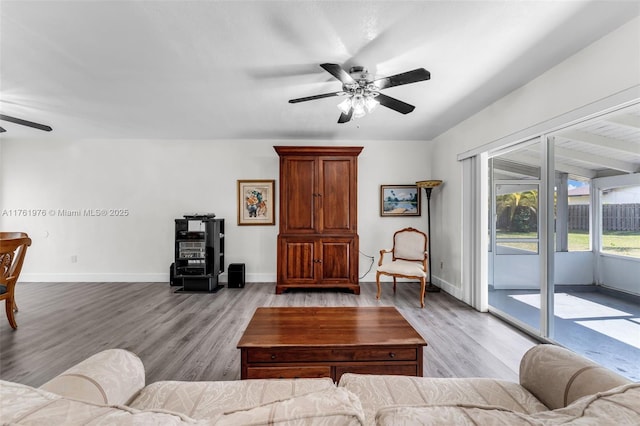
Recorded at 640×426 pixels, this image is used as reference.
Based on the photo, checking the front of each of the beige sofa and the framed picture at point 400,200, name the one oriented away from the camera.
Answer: the beige sofa

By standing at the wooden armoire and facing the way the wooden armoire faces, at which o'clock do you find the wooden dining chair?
The wooden dining chair is roughly at 2 o'clock from the wooden armoire.

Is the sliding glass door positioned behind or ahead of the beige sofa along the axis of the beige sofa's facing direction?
ahead

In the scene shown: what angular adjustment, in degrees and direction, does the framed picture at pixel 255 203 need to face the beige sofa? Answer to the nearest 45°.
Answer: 0° — it already faces it

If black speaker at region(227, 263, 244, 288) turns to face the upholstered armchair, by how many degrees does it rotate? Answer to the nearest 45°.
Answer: approximately 45° to its left

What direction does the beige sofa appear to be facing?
away from the camera

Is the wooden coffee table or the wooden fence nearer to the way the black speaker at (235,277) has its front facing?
the wooden coffee table

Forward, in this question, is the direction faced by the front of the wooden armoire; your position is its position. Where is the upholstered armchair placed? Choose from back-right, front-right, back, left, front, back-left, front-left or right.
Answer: left

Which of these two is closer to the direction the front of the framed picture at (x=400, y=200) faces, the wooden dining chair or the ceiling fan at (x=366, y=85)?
the ceiling fan

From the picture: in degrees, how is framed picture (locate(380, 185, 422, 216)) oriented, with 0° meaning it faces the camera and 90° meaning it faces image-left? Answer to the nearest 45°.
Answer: approximately 0°

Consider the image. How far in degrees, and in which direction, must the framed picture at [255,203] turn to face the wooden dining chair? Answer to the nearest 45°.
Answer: approximately 45° to its right

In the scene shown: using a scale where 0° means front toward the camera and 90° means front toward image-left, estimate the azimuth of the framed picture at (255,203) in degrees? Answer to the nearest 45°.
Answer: approximately 0°

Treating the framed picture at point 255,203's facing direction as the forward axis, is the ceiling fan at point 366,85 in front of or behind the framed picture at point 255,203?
in front
